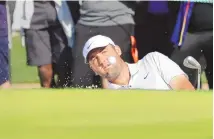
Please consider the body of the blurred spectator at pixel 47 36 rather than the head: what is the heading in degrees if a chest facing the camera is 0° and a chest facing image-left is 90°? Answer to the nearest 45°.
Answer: approximately 45°

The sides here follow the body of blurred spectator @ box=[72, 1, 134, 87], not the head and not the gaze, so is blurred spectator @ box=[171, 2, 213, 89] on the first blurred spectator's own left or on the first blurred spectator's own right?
on the first blurred spectator's own left

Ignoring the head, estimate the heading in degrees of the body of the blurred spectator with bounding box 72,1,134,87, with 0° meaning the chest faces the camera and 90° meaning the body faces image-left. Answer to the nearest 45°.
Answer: approximately 0°
